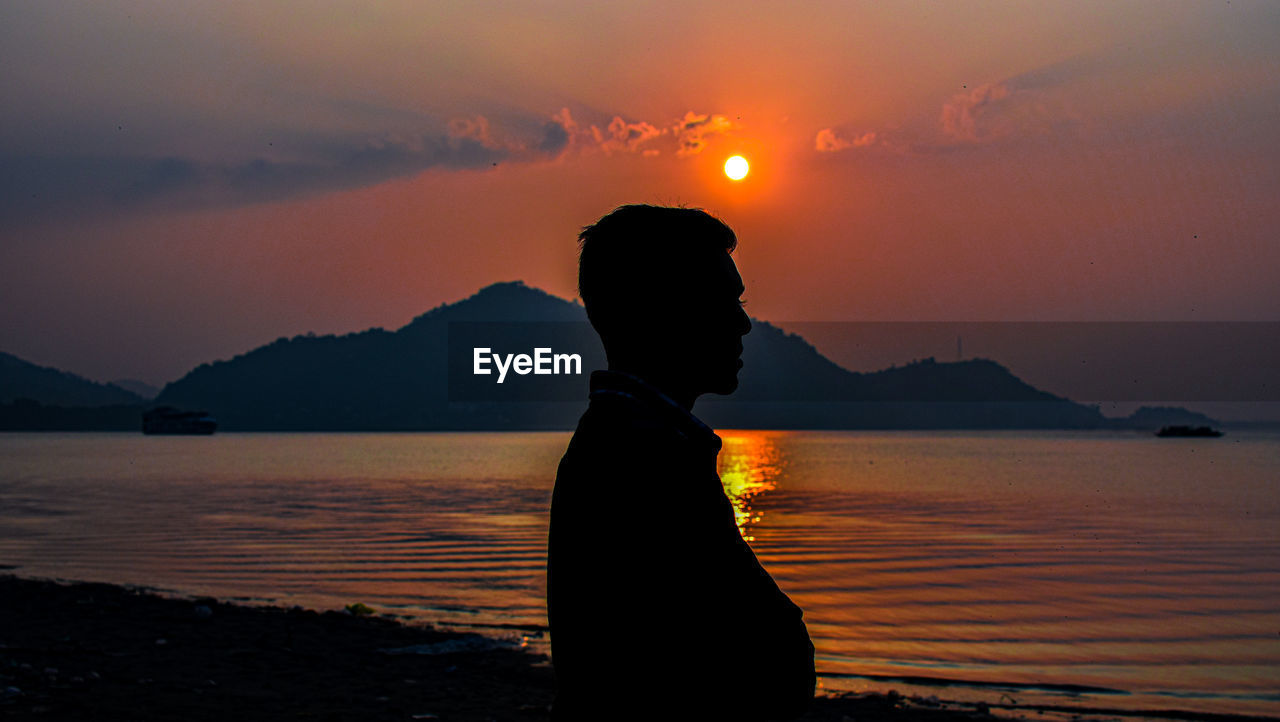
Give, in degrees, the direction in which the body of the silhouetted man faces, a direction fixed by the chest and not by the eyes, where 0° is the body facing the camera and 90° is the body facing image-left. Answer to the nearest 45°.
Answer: approximately 270°

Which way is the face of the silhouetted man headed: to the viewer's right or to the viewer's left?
to the viewer's right
